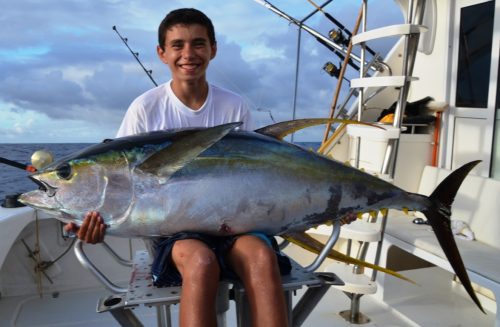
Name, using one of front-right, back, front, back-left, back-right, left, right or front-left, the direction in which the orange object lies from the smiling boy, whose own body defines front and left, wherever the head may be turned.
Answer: back-left

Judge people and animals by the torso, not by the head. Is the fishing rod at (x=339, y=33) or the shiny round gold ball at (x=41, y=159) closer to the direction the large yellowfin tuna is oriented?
the shiny round gold ball

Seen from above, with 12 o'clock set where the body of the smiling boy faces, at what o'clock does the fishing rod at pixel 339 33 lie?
The fishing rod is roughly at 7 o'clock from the smiling boy.

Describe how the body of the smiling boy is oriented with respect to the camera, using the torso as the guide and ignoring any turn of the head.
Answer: toward the camera

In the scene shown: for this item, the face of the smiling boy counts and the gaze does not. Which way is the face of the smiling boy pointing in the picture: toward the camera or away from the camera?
toward the camera

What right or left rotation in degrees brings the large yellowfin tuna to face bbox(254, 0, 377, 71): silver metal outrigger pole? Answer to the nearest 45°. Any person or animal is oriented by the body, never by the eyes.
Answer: approximately 90° to its right

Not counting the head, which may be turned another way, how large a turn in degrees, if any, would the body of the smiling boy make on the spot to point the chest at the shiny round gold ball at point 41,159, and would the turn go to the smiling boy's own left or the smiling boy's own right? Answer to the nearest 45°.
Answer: approximately 135° to the smiling boy's own right

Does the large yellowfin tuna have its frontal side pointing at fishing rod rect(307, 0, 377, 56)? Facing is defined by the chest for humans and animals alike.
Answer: no

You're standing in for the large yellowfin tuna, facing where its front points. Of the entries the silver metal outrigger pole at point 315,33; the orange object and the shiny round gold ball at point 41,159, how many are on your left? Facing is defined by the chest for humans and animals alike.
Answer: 0

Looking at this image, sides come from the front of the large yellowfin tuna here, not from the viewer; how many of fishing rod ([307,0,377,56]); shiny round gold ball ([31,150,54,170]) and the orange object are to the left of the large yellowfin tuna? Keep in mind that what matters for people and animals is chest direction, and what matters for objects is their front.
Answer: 0

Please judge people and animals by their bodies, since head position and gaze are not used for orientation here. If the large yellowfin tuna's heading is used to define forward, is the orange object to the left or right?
on its right

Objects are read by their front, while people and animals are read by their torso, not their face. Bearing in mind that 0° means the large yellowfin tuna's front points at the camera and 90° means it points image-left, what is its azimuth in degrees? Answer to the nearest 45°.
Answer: approximately 90°

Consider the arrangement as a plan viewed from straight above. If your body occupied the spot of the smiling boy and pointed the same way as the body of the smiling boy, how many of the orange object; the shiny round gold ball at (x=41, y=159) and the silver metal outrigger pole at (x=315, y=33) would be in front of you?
0
